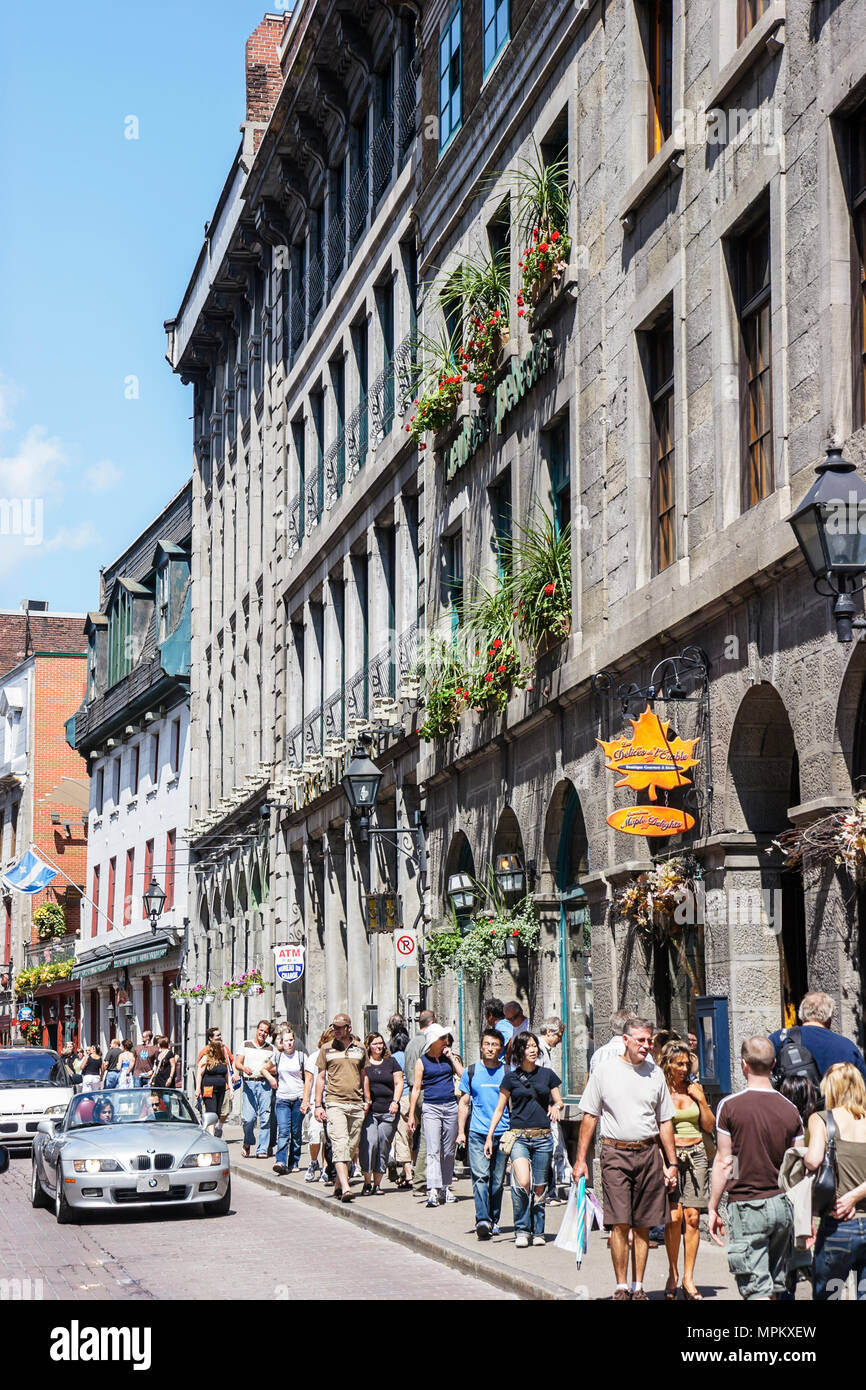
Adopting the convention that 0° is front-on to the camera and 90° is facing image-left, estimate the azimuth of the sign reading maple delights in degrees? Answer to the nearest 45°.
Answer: approximately 0°

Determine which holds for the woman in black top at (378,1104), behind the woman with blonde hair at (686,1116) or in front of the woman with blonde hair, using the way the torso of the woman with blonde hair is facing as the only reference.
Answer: behind

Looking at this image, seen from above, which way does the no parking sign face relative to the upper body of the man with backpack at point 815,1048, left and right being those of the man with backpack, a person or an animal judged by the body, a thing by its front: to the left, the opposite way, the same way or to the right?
the opposite way

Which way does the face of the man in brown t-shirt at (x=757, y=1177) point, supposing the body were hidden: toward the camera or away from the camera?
away from the camera

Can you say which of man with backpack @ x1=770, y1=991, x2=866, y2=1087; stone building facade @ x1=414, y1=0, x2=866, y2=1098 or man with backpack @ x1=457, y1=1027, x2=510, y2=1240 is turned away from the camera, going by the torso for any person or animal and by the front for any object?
man with backpack @ x1=770, y1=991, x2=866, y2=1087

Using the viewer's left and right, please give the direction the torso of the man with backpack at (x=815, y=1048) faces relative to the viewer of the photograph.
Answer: facing away from the viewer

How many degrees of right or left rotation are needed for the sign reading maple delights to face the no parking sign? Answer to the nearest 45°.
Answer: approximately 180°

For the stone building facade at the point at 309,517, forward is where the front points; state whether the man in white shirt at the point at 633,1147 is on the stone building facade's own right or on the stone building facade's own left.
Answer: on the stone building facade's own left

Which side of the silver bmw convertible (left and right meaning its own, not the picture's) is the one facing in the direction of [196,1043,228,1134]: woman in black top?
back

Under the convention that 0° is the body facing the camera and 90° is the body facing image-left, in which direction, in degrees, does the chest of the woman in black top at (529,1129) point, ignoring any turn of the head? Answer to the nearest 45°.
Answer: approximately 0°
